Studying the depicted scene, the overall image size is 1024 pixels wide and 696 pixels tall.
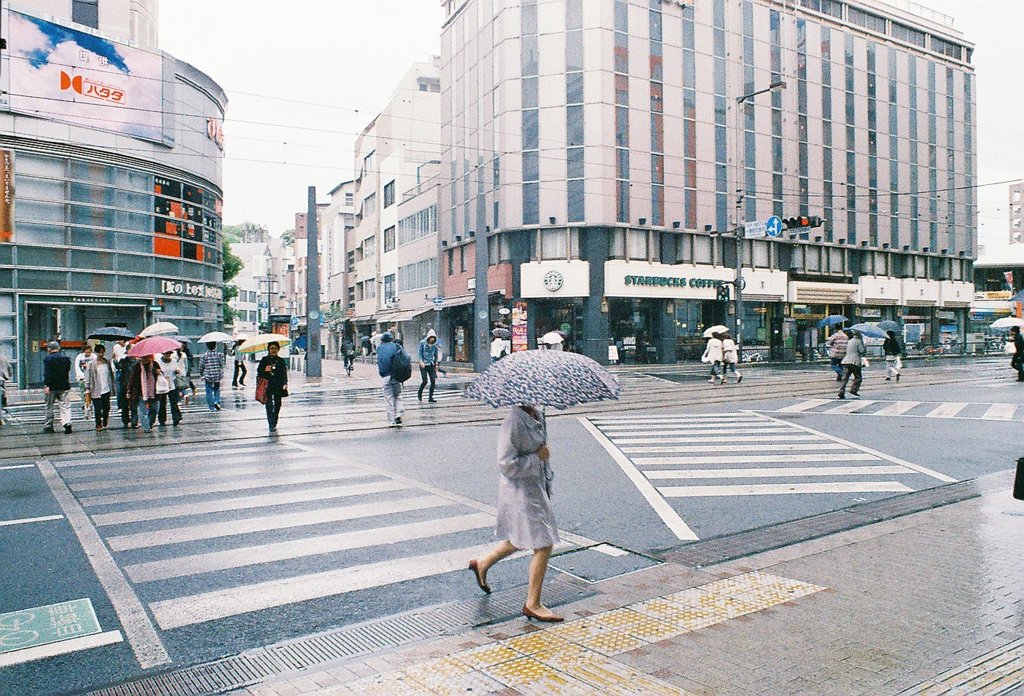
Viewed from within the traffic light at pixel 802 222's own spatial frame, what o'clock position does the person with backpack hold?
The person with backpack is roughly at 1 o'clock from the traffic light.

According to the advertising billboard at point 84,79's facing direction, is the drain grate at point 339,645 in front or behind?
in front

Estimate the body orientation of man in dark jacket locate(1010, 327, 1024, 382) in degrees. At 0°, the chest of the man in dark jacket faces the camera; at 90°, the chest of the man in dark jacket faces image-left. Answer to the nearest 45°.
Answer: approximately 90°

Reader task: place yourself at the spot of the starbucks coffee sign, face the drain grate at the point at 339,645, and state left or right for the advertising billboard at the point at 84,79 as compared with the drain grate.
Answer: right

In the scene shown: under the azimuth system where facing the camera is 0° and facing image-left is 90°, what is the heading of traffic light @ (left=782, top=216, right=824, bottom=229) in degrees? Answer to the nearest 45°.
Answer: approximately 0°

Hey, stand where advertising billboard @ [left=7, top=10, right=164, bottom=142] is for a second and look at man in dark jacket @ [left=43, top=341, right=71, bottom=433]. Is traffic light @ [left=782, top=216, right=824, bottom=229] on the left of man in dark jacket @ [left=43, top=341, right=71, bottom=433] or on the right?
left

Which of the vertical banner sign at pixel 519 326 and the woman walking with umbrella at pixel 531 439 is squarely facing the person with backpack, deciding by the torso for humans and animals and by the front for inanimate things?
the vertical banner sign

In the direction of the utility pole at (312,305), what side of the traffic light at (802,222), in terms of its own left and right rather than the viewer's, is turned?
right

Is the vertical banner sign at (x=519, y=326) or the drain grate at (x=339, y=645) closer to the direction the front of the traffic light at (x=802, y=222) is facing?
the drain grate
